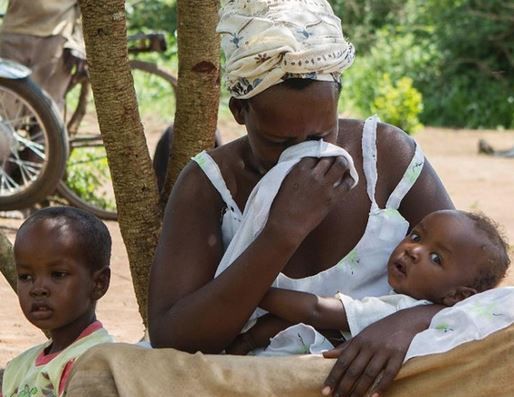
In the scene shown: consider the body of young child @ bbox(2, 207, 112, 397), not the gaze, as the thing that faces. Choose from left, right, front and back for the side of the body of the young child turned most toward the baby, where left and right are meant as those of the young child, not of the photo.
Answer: left

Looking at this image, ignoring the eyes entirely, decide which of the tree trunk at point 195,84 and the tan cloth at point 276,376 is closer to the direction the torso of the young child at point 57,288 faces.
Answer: the tan cloth

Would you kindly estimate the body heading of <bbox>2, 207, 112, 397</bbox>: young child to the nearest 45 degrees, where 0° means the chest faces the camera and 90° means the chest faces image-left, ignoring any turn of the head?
approximately 45°

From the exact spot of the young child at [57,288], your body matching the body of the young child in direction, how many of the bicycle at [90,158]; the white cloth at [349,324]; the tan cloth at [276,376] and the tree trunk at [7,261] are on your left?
2

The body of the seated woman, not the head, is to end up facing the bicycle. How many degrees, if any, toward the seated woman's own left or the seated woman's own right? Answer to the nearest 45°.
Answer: approximately 180°

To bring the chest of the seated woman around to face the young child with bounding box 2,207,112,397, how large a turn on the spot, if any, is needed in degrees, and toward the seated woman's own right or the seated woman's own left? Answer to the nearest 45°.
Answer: approximately 90° to the seated woman's own right
